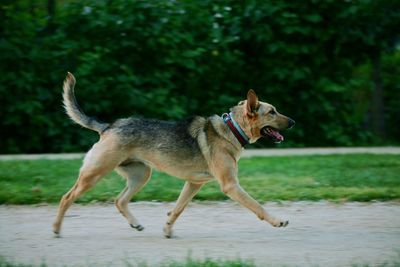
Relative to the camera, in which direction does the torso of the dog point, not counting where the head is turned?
to the viewer's right
